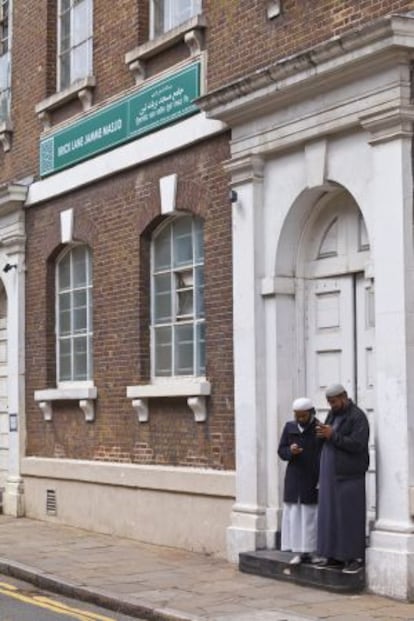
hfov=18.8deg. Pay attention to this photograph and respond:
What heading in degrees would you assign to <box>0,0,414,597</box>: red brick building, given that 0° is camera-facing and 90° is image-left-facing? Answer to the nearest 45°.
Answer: approximately 45°

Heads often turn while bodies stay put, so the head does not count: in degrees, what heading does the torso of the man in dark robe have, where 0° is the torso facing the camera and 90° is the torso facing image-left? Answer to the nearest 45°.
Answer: approximately 45°

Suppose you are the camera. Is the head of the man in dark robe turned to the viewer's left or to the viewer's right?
to the viewer's left
